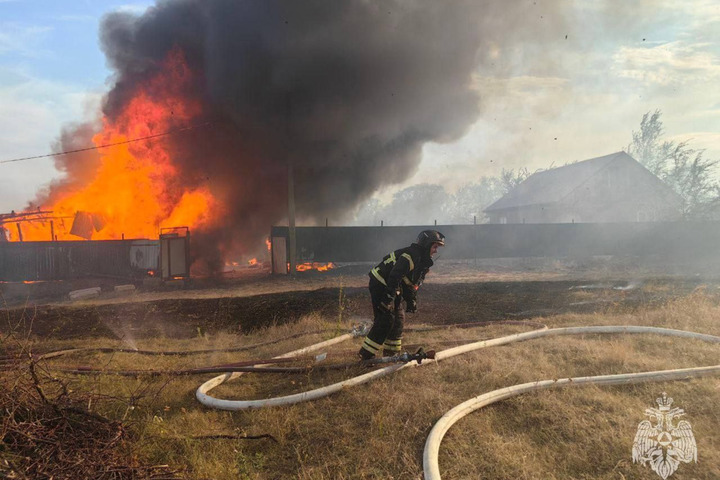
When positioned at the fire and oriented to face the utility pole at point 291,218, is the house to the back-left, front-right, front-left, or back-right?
front-left

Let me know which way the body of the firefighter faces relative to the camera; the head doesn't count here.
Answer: to the viewer's right

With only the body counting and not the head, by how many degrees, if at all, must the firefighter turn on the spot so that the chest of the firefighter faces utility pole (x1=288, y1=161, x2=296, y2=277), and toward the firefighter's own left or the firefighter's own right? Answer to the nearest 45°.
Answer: approximately 90° to the firefighter's own left

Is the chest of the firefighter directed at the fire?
no

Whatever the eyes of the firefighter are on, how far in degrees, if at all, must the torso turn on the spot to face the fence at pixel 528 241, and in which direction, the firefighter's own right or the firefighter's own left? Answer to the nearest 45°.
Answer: approximately 90° to the firefighter's own left

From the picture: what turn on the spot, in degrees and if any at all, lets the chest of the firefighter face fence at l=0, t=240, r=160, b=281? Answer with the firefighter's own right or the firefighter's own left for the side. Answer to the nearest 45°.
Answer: approximately 135° to the firefighter's own left
